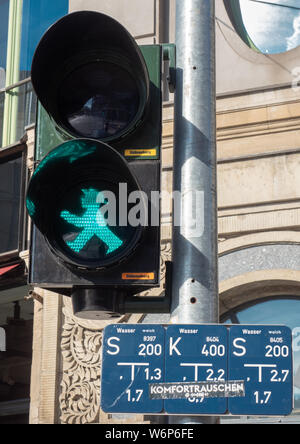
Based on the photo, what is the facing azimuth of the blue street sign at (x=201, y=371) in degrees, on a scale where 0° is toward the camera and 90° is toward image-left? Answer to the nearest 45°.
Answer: approximately 0°

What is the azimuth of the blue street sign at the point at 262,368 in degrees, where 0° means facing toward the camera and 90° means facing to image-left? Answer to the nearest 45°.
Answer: approximately 0°
